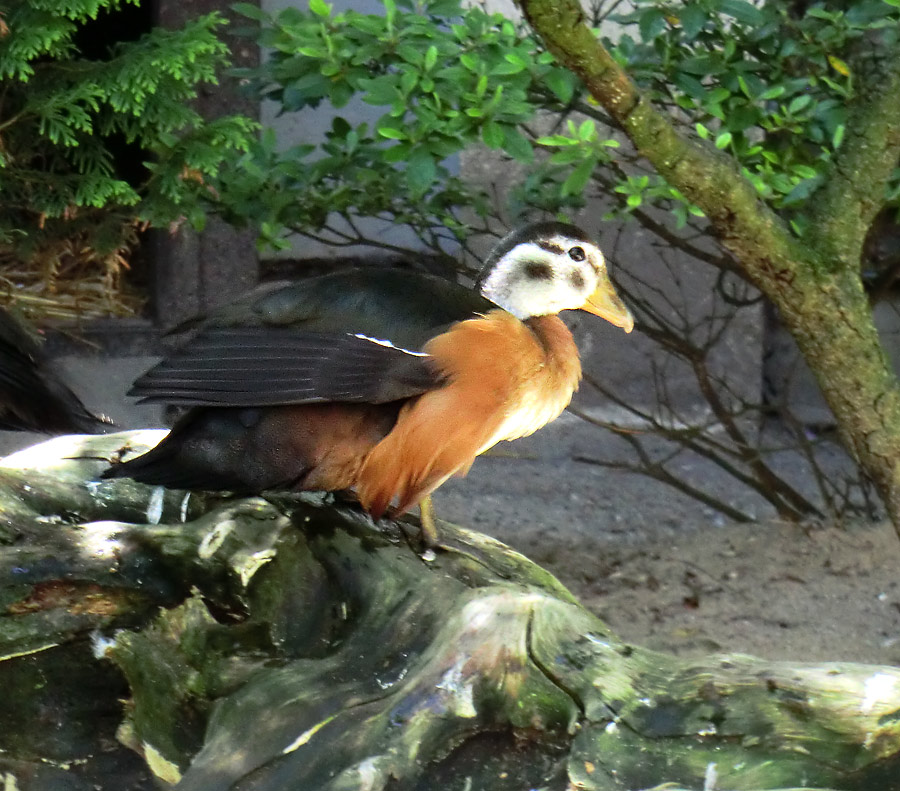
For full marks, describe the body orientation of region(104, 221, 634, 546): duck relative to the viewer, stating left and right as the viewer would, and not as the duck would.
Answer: facing to the right of the viewer
